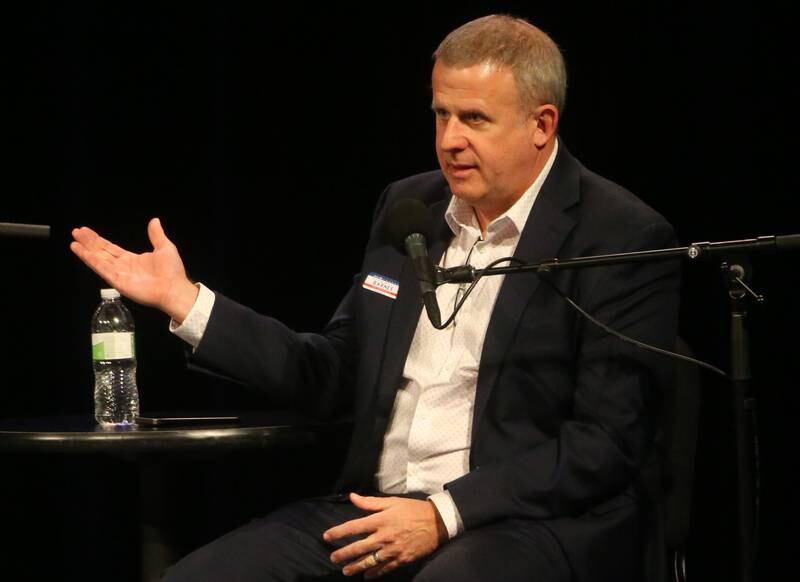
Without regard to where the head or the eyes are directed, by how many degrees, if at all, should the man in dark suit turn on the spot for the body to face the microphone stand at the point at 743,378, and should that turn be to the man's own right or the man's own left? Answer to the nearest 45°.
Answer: approximately 90° to the man's own left

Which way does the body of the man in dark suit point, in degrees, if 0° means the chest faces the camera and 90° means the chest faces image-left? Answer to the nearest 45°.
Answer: approximately 45°

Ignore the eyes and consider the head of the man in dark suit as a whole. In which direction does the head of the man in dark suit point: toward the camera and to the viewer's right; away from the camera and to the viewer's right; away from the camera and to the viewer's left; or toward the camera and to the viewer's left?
toward the camera and to the viewer's left

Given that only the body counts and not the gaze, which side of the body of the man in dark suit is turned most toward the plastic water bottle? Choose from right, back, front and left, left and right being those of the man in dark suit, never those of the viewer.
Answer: right

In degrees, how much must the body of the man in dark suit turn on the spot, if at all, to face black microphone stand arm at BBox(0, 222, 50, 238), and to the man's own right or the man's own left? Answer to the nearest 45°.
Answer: approximately 45° to the man's own right
